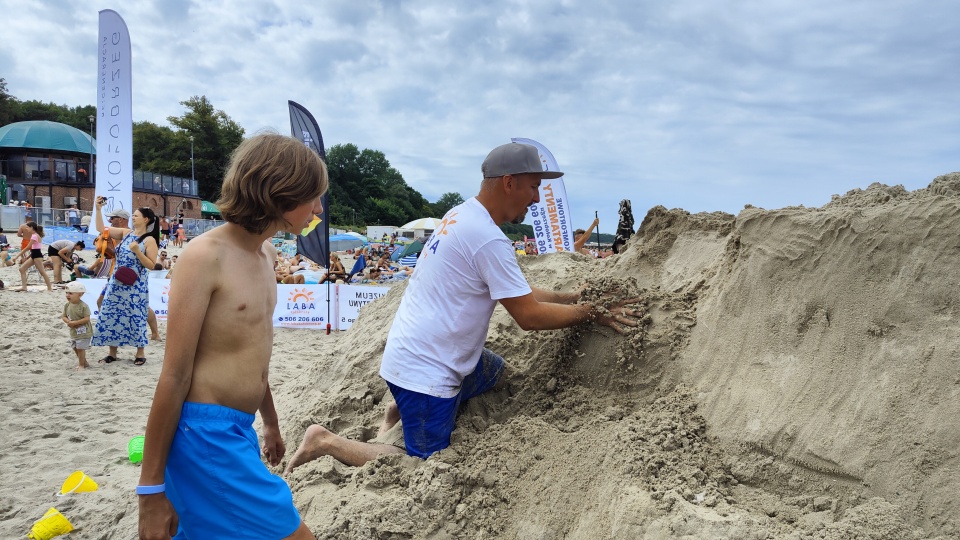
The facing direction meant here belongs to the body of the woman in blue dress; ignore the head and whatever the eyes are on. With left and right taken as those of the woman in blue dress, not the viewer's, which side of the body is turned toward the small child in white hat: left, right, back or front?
right

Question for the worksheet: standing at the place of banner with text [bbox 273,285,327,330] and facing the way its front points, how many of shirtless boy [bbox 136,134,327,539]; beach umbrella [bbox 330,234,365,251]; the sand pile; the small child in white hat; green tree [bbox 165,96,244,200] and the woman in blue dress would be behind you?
2

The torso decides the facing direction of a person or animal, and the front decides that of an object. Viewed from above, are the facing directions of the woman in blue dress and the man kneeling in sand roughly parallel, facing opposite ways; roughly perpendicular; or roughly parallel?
roughly perpendicular

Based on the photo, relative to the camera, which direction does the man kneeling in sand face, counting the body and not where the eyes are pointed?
to the viewer's right

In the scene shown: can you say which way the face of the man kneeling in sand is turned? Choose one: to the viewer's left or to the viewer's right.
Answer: to the viewer's right

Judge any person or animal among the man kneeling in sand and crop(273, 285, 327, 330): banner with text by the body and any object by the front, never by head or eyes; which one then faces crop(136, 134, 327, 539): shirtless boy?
the banner with text

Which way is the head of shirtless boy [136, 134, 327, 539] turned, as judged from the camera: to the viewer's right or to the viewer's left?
to the viewer's right

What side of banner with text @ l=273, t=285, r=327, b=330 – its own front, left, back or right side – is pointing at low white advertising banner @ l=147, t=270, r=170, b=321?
right

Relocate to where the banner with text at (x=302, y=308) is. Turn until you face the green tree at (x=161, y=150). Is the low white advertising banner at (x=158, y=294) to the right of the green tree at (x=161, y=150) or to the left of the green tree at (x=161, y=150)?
left

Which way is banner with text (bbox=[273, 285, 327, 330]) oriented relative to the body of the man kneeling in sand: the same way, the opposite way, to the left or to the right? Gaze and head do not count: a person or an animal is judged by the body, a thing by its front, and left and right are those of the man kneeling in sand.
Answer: to the right

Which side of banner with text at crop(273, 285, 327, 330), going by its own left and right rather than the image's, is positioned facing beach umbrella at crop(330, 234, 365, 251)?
back

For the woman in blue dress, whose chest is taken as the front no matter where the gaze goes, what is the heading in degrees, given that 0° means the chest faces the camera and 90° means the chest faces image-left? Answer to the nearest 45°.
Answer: approximately 45°

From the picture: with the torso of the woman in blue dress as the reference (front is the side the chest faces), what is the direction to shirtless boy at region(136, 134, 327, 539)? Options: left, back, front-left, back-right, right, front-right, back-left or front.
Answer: front-left
